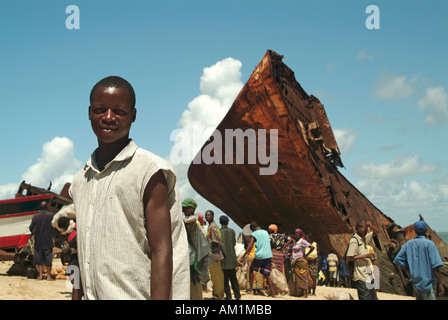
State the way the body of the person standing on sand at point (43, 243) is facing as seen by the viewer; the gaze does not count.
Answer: away from the camera

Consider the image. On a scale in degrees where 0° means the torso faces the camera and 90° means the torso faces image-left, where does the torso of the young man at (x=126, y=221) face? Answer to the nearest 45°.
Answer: approximately 45°

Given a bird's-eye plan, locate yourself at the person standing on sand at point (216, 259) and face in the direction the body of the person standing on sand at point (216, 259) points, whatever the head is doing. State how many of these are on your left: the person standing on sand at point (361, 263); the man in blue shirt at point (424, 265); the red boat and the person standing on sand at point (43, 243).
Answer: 2
